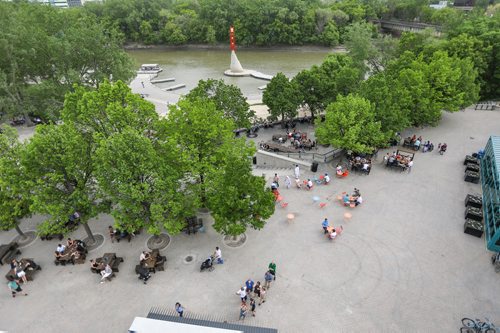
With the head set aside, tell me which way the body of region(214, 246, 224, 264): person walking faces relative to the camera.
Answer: to the viewer's left

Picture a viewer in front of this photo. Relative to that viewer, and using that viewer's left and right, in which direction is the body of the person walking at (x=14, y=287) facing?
facing to the left of the viewer

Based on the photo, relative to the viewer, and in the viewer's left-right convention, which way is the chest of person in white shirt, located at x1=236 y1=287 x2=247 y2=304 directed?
facing the viewer and to the left of the viewer

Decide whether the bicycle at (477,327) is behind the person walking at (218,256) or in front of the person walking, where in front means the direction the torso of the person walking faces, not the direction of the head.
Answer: behind

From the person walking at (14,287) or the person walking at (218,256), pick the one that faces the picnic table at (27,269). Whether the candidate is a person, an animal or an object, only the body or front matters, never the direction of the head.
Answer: the person walking at (218,256)
